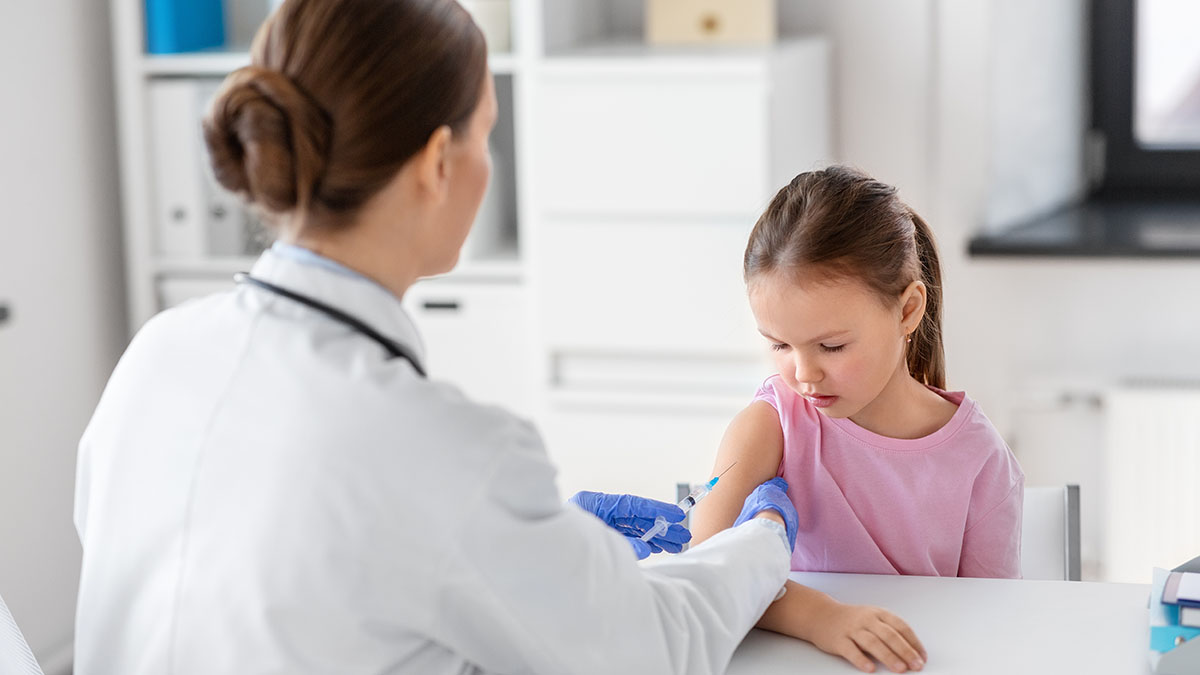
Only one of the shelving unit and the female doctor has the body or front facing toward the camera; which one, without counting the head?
the shelving unit

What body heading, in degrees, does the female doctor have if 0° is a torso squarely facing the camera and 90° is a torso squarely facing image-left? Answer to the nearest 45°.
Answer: approximately 225°

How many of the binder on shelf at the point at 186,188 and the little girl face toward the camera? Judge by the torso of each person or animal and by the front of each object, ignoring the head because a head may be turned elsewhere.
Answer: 2

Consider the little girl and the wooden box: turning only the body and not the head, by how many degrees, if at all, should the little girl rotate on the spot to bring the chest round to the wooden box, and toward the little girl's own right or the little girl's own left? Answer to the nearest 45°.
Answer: approximately 180°

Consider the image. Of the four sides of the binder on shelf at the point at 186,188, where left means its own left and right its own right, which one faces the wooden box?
left

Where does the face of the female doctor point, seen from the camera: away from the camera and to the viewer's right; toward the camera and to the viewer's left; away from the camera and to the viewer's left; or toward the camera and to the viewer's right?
away from the camera and to the viewer's right

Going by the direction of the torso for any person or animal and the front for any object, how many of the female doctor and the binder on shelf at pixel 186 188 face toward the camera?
1

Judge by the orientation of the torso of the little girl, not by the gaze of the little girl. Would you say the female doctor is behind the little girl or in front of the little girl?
in front

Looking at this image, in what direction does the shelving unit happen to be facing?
toward the camera

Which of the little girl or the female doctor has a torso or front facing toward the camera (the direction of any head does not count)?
the little girl

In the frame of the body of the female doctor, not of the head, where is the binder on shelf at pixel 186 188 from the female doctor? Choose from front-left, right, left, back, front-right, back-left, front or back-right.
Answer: front-left

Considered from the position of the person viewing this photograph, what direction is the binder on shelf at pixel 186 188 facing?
facing the viewer

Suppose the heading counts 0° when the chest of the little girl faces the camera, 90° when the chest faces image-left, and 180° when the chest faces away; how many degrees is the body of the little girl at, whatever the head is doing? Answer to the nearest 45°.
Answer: approximately 0°
